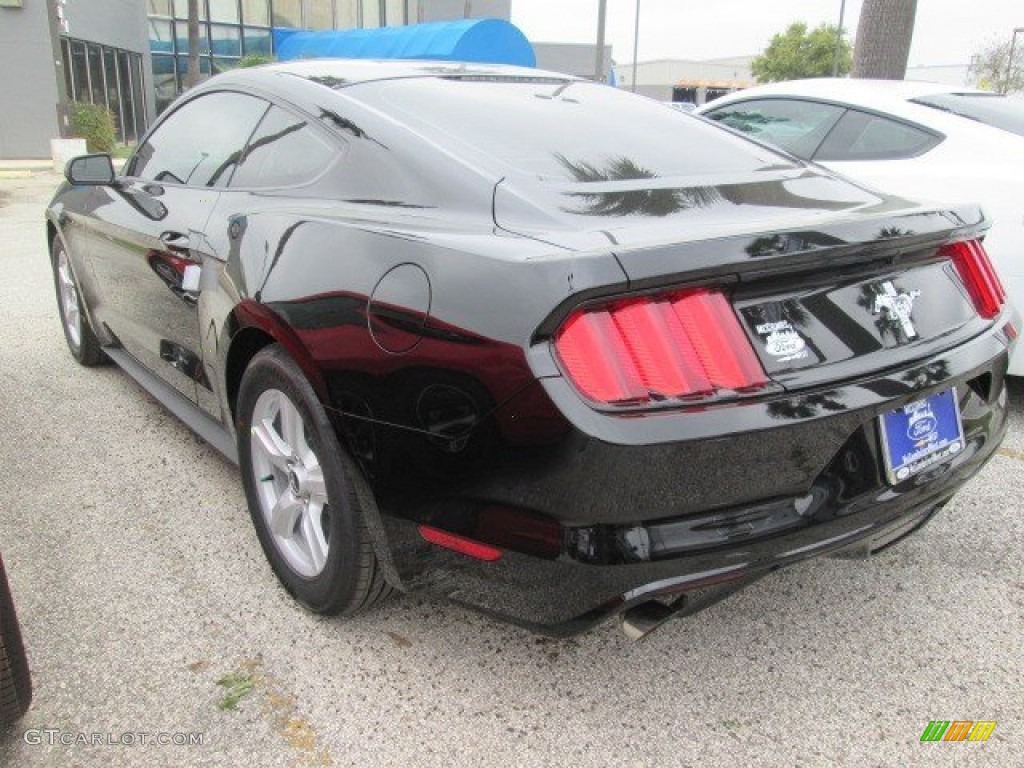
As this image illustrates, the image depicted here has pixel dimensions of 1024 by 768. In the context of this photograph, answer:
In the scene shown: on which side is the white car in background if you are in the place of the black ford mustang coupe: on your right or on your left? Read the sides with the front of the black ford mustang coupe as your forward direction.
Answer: on your right

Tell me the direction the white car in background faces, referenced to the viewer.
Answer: facing away from the viewer and to the left of the viewer

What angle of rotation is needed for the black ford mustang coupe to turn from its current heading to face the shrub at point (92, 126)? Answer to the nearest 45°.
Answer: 0° — it already faces it

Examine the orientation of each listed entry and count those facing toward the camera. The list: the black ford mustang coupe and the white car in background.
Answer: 0

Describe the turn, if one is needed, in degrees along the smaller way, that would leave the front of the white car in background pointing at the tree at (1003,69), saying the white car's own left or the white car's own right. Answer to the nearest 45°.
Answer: approximately 45° to the white car's own right

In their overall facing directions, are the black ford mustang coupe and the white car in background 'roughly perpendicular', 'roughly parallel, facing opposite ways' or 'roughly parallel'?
roughly parallel

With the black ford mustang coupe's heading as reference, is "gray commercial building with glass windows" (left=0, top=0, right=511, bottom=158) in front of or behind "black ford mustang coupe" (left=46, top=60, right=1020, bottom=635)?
in front

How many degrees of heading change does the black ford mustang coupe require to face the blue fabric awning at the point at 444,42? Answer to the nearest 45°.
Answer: approximately 45° to its right

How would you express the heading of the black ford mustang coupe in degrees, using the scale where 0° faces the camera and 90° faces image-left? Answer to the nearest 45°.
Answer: approximately 135°
